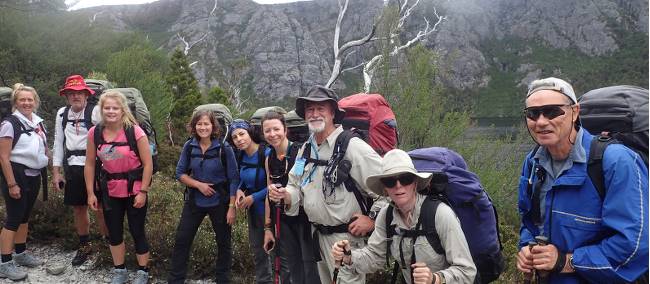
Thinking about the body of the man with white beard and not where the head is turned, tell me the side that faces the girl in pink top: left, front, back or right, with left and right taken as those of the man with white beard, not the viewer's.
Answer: right

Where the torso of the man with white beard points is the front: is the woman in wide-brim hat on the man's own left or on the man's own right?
on the man's own left

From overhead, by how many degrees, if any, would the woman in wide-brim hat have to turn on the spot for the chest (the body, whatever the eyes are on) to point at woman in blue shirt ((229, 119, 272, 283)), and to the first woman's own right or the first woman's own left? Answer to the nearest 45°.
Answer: approximately 90° to the first woman's own right

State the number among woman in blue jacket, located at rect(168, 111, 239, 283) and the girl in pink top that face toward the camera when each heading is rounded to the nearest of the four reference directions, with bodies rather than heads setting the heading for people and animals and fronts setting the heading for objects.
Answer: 2

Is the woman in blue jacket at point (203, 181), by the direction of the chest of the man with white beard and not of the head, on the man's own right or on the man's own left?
on the man's own right

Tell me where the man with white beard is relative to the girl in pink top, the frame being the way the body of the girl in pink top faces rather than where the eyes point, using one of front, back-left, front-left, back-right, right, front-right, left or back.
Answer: front-left

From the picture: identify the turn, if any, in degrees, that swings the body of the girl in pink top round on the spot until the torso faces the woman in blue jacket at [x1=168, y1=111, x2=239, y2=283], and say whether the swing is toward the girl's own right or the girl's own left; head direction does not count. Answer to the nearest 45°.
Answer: approximately 90° to the girl's own left
